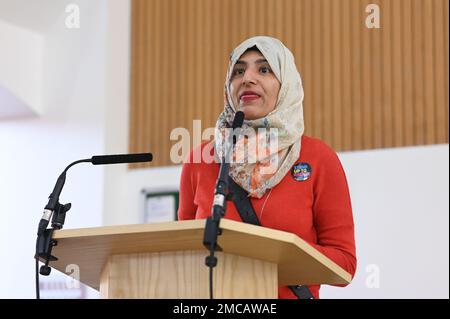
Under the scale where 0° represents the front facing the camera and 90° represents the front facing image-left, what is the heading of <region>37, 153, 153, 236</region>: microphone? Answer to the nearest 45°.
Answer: approximately 270°
